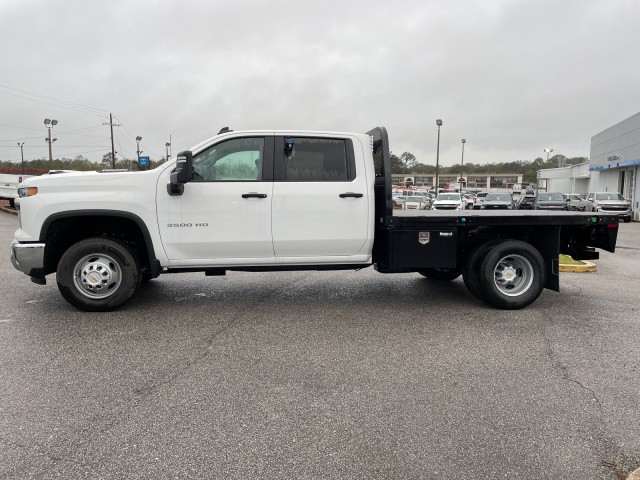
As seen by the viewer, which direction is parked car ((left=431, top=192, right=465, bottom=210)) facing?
toward the camera

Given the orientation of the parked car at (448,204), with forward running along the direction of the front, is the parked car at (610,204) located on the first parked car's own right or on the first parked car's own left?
on the first parked car's own left

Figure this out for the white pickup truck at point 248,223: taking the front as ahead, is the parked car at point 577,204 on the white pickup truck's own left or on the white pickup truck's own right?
on the white pickup truck's own right

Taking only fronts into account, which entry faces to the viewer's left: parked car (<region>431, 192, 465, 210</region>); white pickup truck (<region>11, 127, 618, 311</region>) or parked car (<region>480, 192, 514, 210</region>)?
the white pickup truck

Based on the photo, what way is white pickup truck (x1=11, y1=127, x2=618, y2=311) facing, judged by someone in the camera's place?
facing to the left of the viewer

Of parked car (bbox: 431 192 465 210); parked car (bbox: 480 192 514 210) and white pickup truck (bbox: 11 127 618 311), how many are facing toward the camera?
2

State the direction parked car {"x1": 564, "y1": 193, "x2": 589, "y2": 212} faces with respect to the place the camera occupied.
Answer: facing the viewer and to the left of the viewer

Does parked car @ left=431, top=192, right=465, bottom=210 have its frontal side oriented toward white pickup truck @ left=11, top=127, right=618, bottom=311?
yes

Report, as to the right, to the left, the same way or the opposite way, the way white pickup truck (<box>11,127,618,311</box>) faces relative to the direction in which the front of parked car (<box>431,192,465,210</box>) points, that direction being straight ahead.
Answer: to the right

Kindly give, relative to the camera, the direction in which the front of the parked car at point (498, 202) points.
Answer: facing the viewer

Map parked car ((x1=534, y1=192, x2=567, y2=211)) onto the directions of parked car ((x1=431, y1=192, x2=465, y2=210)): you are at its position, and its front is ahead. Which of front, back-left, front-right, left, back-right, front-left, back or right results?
left

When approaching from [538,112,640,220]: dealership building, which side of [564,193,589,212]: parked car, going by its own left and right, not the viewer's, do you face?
back

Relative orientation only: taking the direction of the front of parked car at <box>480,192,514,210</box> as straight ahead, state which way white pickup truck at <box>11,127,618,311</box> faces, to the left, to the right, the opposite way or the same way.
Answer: to the right
